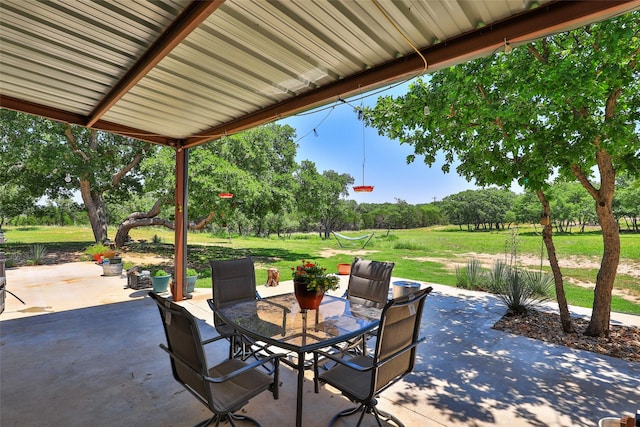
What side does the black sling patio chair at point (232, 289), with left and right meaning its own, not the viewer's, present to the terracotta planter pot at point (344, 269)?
left

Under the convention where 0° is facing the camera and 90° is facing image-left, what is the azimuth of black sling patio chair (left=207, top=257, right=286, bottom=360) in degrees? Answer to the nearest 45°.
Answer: approximately 315°

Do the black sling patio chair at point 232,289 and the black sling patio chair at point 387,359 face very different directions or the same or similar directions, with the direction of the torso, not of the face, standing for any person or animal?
very different directions

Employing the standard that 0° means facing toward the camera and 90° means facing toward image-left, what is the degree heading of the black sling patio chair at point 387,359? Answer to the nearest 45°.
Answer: approximately 135°

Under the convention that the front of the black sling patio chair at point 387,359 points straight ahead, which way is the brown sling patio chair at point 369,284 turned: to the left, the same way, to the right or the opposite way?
to the left

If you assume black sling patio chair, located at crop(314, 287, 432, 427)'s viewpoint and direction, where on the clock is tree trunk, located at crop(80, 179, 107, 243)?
The tree trunk is roughly at 12 o'clock from the black sling patio chair.

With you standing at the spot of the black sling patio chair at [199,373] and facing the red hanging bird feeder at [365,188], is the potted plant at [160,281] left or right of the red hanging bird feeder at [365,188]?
left

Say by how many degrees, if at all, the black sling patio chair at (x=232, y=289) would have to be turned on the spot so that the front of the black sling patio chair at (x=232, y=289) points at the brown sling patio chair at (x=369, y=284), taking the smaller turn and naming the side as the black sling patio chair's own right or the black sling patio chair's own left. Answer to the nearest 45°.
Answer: approximately 45° to the black sling patio chair's own left

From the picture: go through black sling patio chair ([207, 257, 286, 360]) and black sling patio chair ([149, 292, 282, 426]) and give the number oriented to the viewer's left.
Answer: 0

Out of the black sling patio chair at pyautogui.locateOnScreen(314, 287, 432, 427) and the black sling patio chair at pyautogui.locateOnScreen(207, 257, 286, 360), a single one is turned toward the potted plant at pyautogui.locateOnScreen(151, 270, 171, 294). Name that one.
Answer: the black sling patio chair at pyautogui.locateOnScreen(314, 287, 432, 427)

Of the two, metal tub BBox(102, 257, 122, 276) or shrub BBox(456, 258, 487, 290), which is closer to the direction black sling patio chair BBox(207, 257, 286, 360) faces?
the shrub

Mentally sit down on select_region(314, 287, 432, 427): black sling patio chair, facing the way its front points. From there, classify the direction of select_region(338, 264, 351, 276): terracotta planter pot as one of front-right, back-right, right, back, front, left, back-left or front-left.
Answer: front-right

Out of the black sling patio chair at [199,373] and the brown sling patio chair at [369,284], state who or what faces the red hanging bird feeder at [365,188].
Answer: the black sling patio chair at [199,373]

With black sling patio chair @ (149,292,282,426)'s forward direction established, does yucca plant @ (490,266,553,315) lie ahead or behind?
ahead

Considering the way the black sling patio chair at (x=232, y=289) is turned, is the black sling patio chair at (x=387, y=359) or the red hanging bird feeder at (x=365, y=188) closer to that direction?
the black sling patio chair

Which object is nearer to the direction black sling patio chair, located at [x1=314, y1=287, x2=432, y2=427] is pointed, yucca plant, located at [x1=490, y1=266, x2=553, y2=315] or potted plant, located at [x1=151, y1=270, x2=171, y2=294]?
the potted plant

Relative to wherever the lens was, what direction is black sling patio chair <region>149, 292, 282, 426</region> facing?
facing away from the viewer and to the right of the viewer

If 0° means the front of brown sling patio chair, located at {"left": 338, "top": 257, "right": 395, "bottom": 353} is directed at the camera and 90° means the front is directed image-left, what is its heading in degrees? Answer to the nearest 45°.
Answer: approximately 45°

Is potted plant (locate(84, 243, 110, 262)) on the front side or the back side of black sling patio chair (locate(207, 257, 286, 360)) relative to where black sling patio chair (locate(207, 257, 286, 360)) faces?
on the back side
